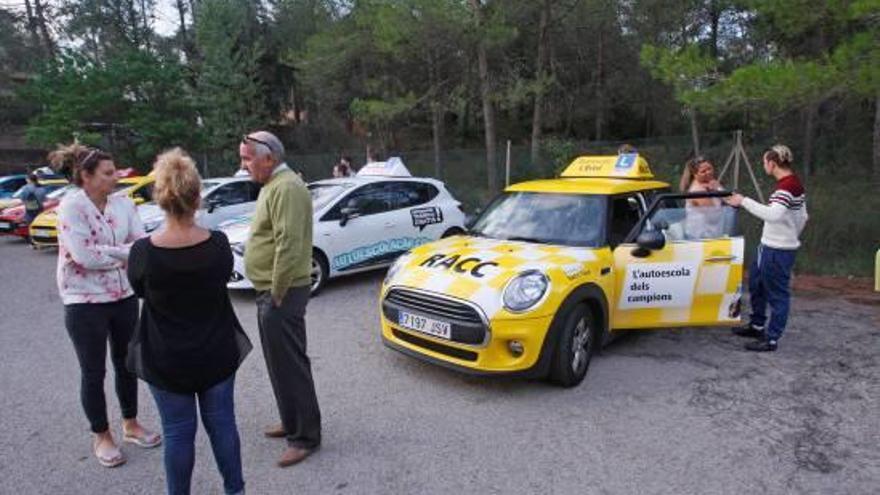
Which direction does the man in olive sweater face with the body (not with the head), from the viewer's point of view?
to the viewer's left

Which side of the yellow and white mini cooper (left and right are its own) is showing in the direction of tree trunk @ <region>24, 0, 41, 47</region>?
right

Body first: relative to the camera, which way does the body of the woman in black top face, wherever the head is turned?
away from the camera

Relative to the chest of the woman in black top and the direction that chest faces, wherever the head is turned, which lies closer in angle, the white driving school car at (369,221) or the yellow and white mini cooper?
the white driving school car

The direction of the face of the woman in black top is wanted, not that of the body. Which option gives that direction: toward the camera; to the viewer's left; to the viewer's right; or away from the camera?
away from the camera

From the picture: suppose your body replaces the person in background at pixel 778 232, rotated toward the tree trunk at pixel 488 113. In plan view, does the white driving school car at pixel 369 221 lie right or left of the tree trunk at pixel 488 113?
left

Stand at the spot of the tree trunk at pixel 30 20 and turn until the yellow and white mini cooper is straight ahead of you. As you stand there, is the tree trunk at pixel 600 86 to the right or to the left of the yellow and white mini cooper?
left

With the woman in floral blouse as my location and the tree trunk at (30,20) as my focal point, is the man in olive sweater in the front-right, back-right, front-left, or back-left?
back-right

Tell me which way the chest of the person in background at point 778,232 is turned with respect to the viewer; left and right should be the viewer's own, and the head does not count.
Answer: facing to the left of the viewer

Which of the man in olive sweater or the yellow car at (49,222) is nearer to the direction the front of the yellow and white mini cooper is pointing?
the man in olive sweater

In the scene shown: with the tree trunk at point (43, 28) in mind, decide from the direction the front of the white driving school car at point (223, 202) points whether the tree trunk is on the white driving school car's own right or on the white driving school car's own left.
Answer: on the white driving school car's own right
